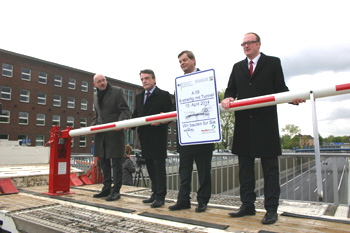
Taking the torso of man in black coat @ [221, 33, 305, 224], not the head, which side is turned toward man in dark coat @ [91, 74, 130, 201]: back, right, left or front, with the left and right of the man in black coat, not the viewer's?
right

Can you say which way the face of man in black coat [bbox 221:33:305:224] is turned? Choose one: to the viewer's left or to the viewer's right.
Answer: to the viewer's left

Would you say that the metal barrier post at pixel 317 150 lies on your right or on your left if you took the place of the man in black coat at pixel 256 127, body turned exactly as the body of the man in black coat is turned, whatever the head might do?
on your left

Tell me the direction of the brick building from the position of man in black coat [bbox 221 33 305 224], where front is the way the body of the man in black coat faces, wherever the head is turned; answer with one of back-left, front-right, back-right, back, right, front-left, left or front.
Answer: right

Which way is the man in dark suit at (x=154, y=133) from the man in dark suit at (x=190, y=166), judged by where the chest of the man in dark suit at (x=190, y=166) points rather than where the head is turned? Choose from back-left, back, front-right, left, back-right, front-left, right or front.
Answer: right

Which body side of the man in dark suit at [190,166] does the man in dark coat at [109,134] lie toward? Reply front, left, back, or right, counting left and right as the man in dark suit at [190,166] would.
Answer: right

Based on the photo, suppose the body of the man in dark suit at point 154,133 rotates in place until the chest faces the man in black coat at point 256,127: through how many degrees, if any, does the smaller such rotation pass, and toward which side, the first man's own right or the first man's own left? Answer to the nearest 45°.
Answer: approximately 90° to the first man's own left
